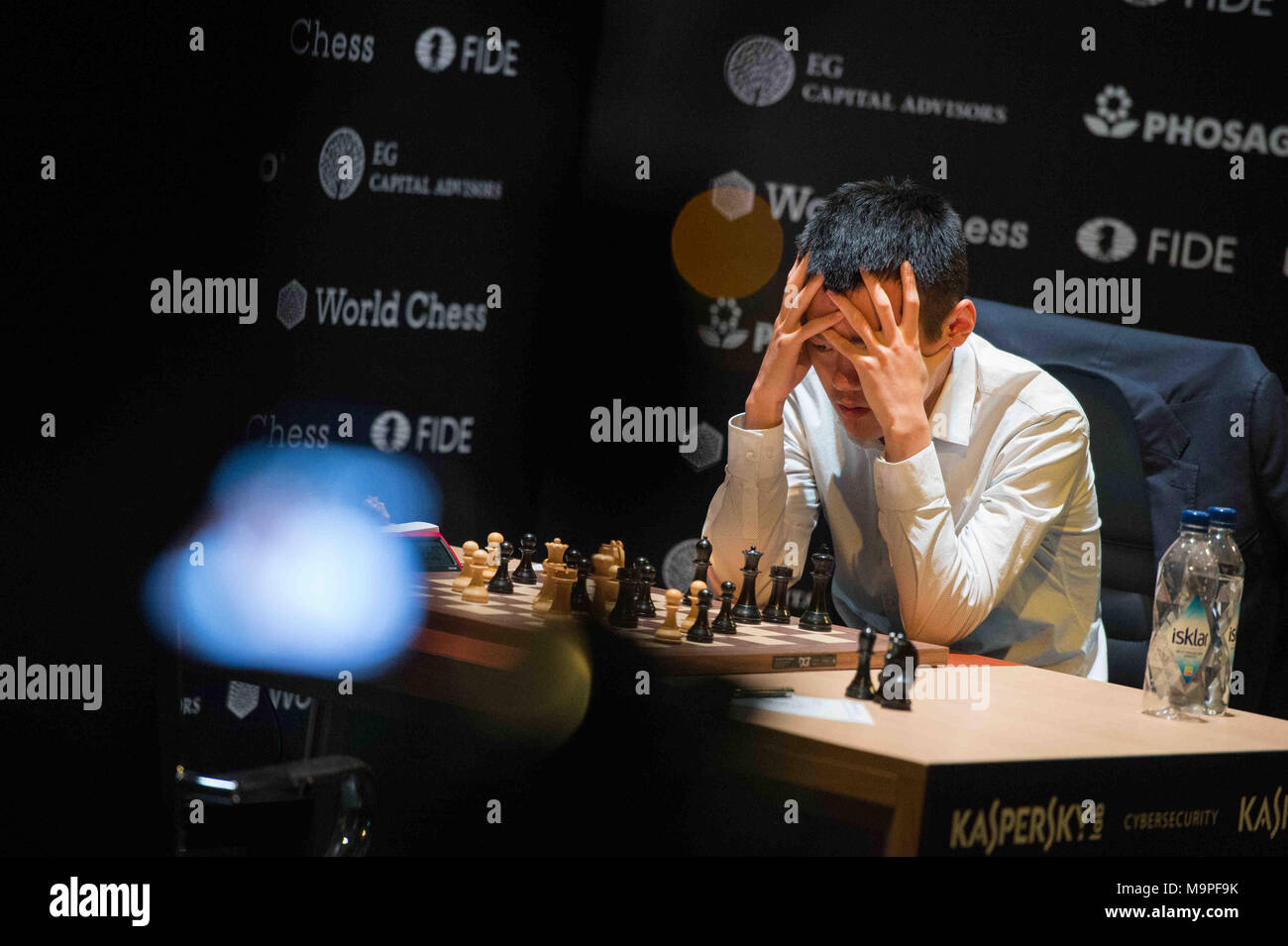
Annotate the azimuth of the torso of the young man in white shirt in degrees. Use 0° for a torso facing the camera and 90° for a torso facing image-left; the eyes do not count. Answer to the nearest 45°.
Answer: approximately 45°

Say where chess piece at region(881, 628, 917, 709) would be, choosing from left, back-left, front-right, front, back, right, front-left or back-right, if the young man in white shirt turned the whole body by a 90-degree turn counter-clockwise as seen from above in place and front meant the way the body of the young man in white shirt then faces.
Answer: front-right

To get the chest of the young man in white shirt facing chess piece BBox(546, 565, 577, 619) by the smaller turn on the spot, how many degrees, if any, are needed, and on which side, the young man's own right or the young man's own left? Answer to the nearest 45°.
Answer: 0° — they already face it

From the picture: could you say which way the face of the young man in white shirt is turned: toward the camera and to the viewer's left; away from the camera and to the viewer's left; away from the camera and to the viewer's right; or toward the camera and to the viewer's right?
toward the camera and to the viewer's left

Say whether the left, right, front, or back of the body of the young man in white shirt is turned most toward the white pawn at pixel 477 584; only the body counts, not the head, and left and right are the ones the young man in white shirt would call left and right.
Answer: front

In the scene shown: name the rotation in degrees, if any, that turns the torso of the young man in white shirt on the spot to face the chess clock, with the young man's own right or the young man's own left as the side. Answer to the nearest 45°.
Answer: approximately 45° to the young man's own right

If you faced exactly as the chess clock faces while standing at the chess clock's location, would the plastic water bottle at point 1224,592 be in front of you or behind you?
in front

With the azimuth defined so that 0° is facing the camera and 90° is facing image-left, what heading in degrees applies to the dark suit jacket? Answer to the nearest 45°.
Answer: approximately 45°
